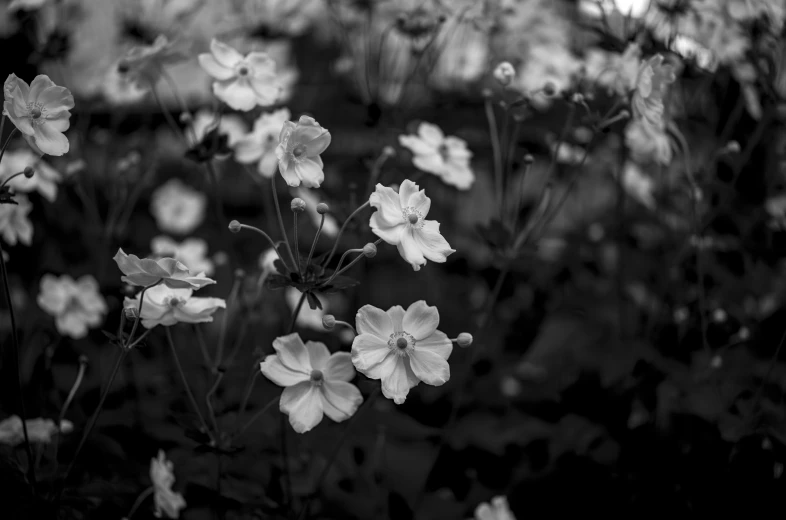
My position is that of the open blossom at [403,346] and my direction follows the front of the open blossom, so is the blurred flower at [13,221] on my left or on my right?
on my right

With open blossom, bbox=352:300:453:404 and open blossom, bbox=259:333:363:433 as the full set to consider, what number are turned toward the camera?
2

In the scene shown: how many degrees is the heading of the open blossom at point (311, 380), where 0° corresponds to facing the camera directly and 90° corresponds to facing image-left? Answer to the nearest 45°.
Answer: approximately 0°
